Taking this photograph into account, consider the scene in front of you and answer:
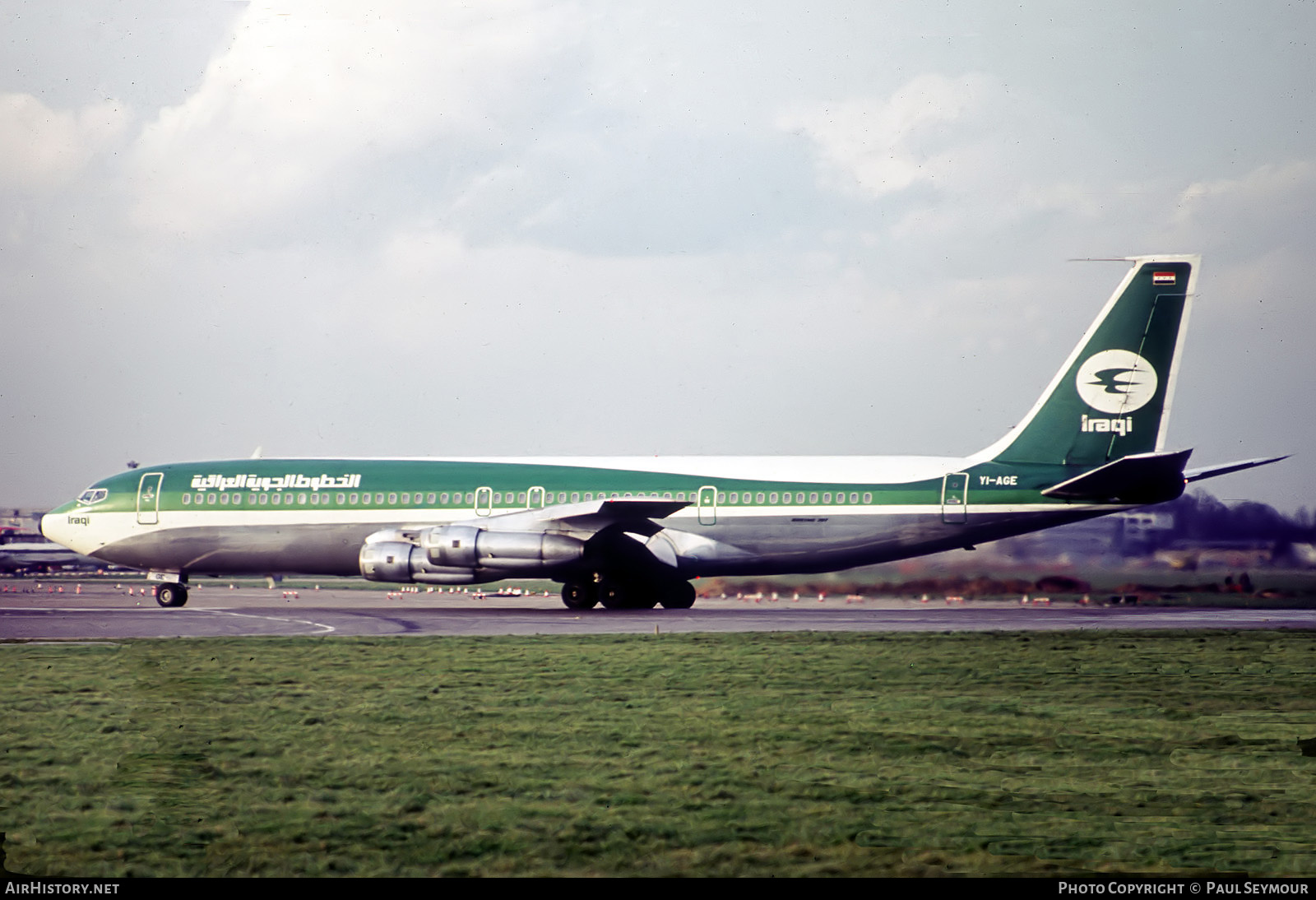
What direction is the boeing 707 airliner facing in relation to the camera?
to the viewer's left
